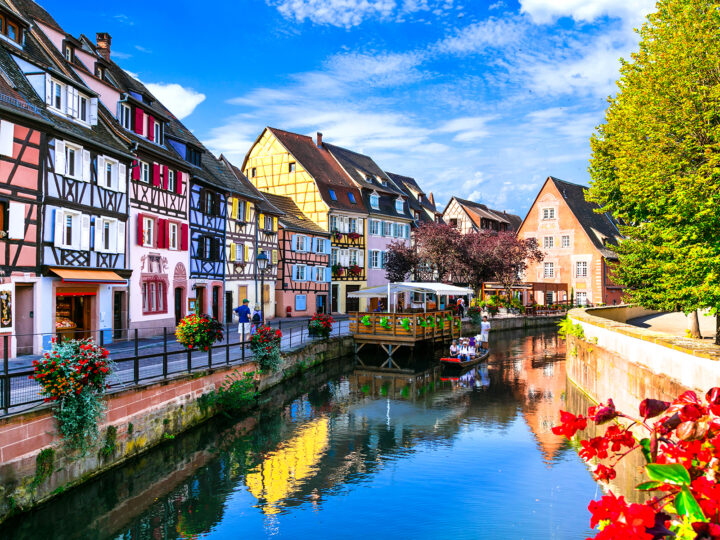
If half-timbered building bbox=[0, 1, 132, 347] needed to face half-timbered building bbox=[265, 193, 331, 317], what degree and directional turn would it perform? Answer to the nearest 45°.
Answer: approximately 90° to its left

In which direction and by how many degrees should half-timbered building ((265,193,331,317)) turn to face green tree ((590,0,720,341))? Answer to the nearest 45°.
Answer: approximately 45° to its right

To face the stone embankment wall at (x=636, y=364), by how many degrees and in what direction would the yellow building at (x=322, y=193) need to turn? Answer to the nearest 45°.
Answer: approximately 45° to its right

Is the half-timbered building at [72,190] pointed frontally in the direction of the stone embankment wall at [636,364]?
yes

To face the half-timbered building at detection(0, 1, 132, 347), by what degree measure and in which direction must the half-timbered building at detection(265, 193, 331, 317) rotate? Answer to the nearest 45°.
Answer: approximately 45° to its right

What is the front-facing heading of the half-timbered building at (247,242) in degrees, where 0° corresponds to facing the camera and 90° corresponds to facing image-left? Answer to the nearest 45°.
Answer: approximately 315°

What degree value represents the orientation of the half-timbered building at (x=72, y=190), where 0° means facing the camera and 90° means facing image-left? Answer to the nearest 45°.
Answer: approximately 315°

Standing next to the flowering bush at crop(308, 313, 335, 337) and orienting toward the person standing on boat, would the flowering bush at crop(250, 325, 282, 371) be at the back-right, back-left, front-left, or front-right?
back-right

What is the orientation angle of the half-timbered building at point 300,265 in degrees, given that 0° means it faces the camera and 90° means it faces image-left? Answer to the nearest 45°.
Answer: approximately 315°

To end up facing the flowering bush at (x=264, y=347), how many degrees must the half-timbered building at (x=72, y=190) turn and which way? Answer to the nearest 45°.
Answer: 0° — it already faces it

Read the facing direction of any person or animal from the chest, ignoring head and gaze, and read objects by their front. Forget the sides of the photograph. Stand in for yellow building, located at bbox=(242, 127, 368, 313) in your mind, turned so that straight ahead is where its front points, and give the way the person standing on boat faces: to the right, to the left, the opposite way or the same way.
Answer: to the right
